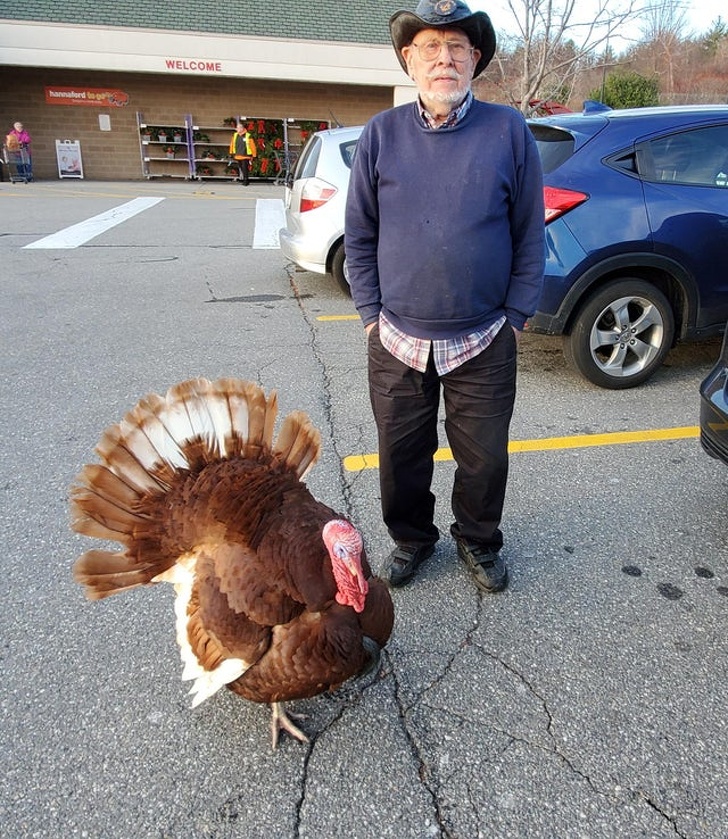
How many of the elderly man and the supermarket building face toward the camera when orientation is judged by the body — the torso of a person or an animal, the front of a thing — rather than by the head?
2

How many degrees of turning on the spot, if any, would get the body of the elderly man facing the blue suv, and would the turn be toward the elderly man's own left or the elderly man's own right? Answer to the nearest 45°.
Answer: approximately 135° to the elderly man's own left

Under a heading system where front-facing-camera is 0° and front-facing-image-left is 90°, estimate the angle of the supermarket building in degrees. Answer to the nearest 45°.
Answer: approximately 0°

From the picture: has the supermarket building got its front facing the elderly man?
yes

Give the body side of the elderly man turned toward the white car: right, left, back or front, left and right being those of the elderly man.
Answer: back

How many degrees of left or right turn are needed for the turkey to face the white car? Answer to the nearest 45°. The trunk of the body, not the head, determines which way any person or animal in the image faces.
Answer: approximately 135° to its left

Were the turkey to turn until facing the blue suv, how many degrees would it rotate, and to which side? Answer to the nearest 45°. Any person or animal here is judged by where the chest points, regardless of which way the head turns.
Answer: approximately 90° to its left

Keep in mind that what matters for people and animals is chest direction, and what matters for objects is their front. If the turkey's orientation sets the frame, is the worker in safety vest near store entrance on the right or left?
on its left

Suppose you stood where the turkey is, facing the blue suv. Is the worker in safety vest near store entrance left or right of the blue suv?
left
